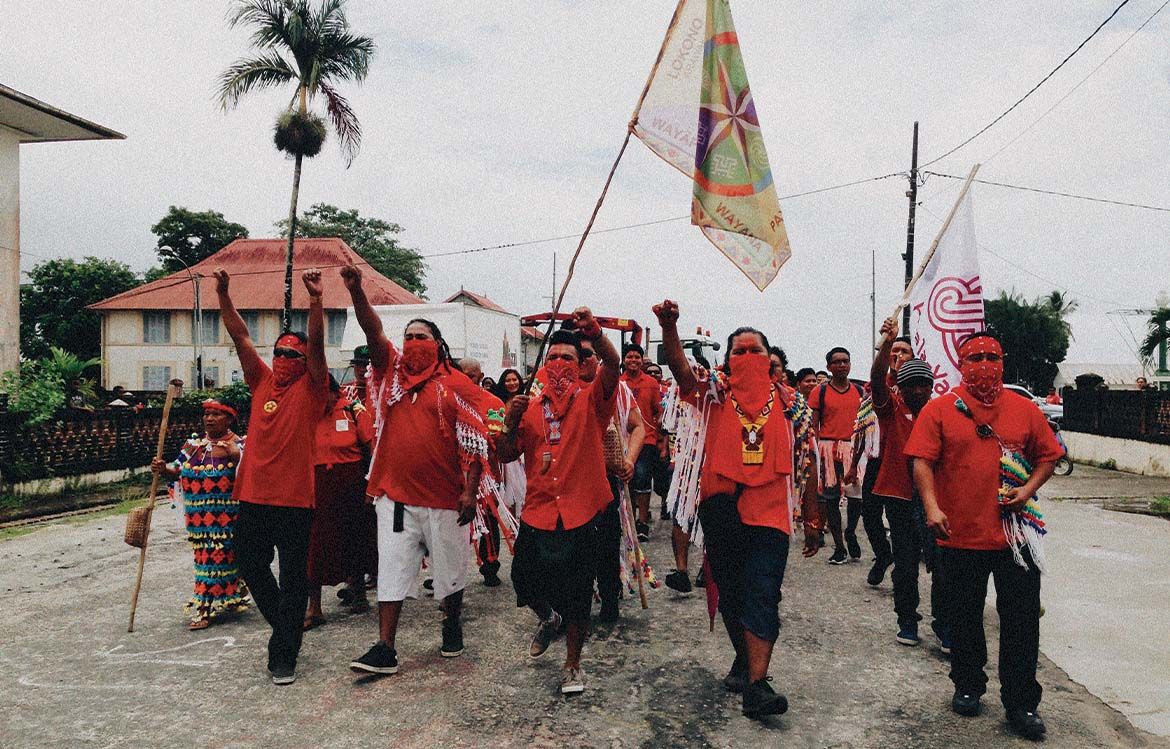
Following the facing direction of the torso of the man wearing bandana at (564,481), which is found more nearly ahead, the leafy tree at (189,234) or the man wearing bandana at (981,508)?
the man wearing bandana

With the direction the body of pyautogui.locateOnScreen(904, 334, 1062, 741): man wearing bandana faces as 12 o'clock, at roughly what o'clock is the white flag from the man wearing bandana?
The white flag is roughly at 6 o'clock from the man wearing bandana.

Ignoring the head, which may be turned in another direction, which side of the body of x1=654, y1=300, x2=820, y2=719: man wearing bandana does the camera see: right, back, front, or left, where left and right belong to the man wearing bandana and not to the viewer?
front

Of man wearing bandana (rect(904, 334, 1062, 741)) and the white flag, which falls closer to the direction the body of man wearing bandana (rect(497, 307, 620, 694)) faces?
the man wearing bandana

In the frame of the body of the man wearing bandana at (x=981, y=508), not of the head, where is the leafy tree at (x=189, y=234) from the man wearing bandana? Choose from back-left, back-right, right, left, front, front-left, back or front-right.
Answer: back-right

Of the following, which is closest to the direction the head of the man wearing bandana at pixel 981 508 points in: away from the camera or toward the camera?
toward the camera

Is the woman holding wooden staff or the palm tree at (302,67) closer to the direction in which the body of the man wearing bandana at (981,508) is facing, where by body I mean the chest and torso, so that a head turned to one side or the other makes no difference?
the woman holding wooden staff

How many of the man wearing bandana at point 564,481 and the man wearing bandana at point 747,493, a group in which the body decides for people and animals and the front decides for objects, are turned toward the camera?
2

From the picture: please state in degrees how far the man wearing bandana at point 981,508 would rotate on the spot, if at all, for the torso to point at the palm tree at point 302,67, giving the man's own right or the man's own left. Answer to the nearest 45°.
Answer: approximately 135° to the man's own right

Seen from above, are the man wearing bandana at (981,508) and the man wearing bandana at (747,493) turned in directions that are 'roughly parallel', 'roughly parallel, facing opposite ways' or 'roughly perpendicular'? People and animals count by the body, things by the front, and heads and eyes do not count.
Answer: roughly parallel

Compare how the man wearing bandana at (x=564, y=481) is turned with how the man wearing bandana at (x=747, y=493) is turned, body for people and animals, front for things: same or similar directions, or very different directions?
same or similar directions

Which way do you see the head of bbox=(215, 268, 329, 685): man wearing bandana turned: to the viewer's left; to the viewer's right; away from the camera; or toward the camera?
toward the camera

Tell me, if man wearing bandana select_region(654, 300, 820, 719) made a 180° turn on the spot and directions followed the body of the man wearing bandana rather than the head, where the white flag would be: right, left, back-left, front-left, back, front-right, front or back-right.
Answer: front-right

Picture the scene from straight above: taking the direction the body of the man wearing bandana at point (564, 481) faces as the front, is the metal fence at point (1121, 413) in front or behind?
behind
